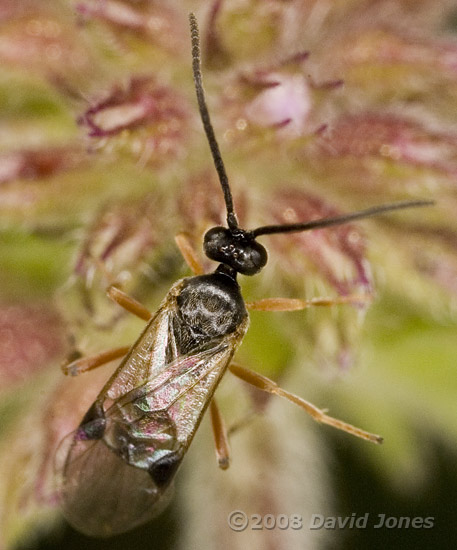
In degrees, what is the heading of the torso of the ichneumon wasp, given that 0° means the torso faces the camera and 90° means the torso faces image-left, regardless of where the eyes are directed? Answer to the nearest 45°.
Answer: approximately 225°
